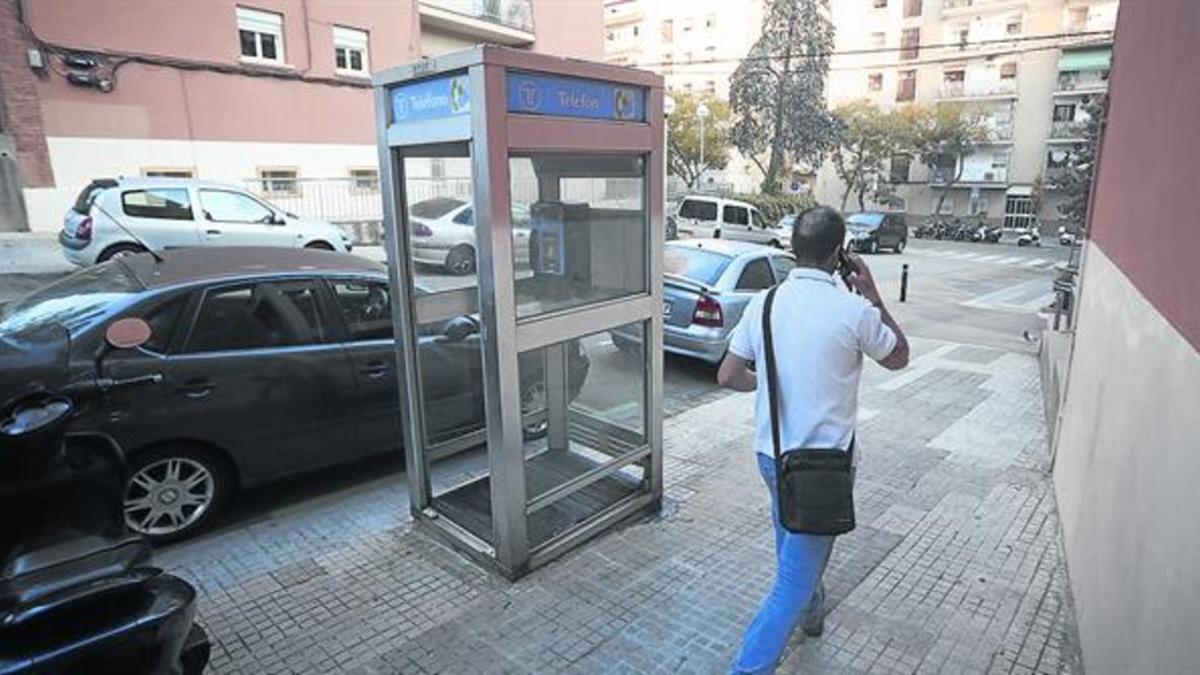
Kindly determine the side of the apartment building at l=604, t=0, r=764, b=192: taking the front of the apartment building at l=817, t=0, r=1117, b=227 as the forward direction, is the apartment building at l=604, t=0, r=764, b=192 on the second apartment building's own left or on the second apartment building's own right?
on the second apartment building's own right

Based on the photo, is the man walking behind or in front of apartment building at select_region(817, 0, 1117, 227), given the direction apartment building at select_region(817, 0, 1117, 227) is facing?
in front

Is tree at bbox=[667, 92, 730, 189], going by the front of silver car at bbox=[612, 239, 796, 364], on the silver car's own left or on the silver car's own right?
on the silver car's own left

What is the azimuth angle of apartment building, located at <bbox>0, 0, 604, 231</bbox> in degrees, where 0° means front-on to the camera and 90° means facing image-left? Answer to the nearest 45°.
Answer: approximately 315°

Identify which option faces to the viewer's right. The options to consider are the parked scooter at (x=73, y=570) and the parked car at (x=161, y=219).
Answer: the parked car

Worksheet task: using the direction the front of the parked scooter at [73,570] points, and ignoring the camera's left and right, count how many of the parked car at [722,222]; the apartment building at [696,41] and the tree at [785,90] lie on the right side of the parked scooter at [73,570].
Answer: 3

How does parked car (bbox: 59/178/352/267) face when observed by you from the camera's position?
facing to the right of the viewer

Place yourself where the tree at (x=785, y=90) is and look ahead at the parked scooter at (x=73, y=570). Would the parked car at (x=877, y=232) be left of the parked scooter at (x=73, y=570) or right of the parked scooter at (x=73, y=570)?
left

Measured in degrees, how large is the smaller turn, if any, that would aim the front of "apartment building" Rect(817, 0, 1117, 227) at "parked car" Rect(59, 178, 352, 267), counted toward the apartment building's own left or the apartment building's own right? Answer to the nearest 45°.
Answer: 0° — it already faces it

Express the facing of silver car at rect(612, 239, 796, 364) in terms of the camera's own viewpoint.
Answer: facing away from the viewer and to the right of the viewer

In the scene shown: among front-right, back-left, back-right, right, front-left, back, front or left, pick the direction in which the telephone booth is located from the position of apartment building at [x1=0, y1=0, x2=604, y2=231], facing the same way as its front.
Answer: front-right

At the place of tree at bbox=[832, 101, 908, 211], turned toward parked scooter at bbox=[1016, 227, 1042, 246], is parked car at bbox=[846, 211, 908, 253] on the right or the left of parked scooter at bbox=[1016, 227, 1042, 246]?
right

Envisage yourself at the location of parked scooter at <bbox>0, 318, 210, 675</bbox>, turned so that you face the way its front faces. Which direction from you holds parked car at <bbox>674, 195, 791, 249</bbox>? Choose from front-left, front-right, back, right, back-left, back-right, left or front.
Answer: right

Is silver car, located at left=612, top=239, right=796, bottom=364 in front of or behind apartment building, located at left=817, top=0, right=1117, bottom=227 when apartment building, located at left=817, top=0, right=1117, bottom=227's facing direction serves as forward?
in front

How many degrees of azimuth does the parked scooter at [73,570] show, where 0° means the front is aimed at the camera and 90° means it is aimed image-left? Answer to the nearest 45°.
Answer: approximately 135°
